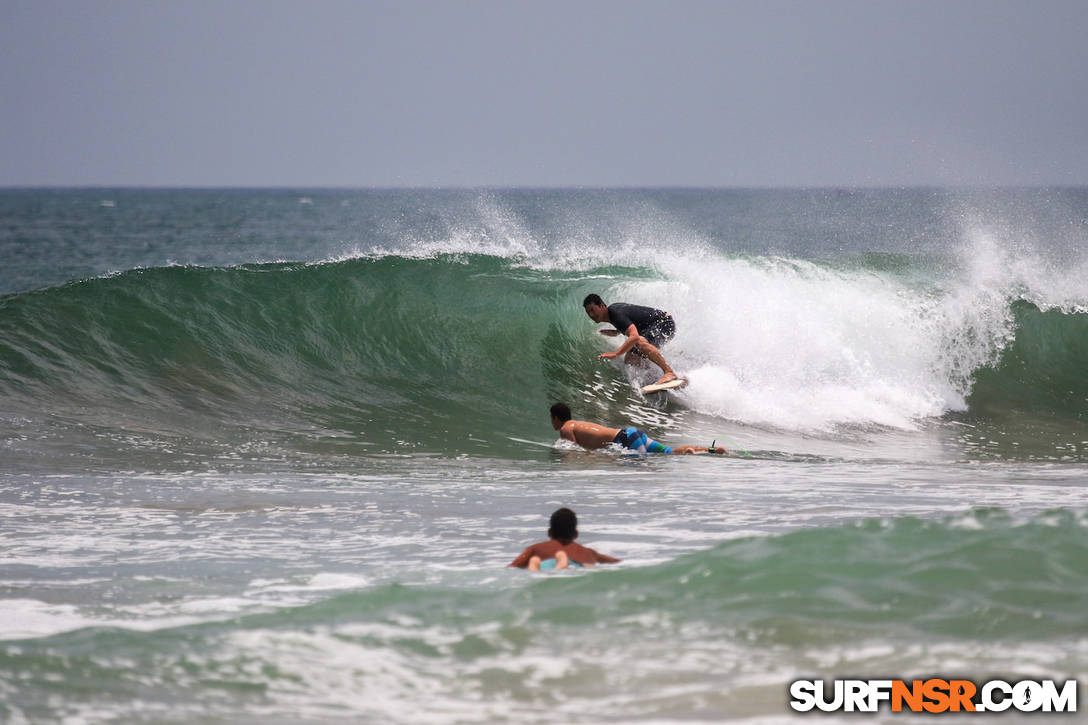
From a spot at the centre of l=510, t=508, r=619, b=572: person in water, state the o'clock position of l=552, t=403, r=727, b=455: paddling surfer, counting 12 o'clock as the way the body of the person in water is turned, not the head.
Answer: The paddling surfer is roughly at 12 o'clock from the person in water.

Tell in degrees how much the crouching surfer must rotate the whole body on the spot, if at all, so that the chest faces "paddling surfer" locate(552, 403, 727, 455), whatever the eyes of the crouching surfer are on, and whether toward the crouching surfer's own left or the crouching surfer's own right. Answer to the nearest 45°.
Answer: approximately 90° to the crouching surfer's own left

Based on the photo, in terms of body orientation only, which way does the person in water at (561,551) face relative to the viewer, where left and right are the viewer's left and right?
facing away from the viewer

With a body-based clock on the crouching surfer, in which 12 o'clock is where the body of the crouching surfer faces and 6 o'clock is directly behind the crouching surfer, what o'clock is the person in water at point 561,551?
The person in water is roughly at 9 o'clock from the crouching surfer.

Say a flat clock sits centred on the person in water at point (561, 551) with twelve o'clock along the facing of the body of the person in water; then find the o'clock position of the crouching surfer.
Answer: The crouching surfer is roughly at 12 o'clock from the person in water.

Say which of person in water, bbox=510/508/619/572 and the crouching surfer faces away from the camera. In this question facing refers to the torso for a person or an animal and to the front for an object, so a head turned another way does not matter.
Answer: the person in water

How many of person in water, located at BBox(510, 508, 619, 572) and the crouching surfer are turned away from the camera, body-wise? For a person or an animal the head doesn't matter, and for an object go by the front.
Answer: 1

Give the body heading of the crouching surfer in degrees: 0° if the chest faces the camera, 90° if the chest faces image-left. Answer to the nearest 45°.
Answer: approximately 90°

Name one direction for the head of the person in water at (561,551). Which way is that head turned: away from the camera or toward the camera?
away from the camera

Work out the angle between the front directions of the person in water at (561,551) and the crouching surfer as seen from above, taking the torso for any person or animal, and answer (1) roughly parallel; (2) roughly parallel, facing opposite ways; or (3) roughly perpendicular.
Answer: roughly perpendicular
